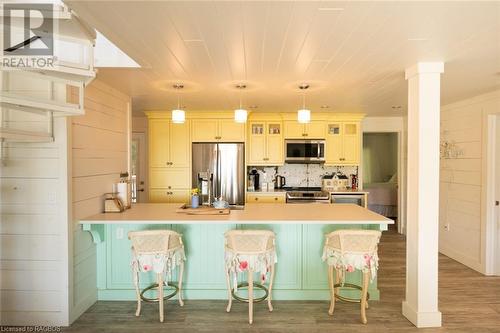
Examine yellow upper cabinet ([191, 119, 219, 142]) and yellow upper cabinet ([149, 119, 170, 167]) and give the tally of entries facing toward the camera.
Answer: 2

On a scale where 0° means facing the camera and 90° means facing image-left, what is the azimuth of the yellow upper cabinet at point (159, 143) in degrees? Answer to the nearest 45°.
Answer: approximately 0°

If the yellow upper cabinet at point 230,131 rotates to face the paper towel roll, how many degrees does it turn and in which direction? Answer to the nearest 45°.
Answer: approximately 45° to its right

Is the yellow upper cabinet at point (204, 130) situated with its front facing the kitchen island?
yes

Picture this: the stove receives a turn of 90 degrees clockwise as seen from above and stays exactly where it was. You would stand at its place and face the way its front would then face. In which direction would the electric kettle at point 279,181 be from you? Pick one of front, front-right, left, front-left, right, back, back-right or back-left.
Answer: front-right

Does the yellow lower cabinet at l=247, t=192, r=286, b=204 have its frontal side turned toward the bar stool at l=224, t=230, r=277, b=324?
yes
